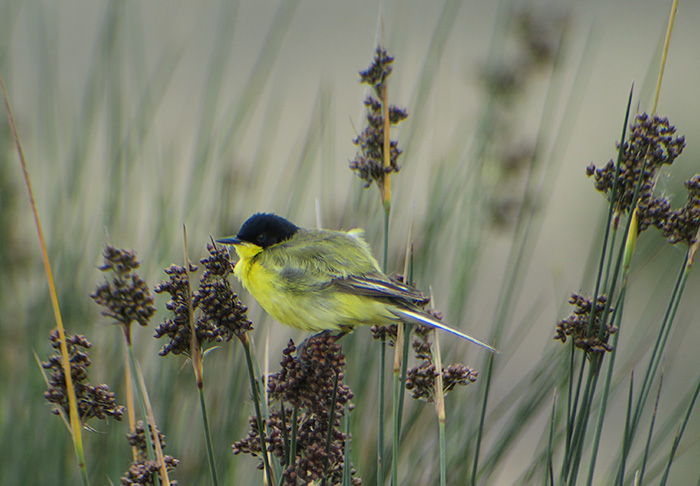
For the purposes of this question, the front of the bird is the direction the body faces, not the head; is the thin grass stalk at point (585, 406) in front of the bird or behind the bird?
behind

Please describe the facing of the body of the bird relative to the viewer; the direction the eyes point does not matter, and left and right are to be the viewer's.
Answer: facing to the left of the viewer
